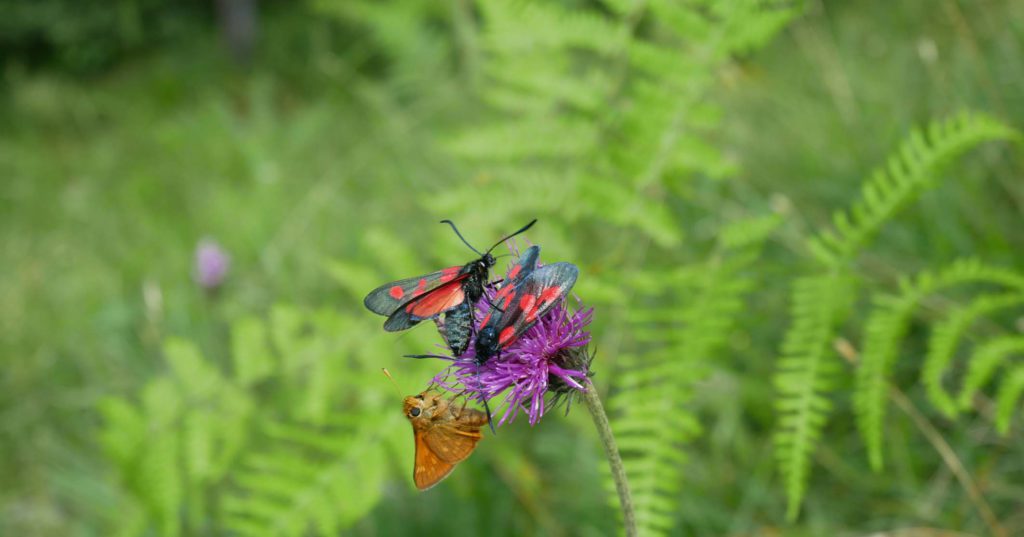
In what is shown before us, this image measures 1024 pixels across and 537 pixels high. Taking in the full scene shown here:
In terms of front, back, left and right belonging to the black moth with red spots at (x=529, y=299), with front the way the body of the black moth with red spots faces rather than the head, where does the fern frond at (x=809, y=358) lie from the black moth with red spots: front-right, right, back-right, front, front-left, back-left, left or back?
back

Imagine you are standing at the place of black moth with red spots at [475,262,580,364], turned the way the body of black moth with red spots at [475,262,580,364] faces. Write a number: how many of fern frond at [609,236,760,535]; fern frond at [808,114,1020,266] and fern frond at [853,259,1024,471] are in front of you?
0

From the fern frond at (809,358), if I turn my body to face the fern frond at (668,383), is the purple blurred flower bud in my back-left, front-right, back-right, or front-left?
front-right

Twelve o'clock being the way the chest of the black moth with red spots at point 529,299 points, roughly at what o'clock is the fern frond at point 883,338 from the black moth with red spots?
The fern frond is roughly at 6 o'clock from the black moth with red spots.

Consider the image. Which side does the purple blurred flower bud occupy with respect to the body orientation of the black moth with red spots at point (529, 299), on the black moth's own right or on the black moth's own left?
on the black moth's own right

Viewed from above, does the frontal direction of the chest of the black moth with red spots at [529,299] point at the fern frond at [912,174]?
no

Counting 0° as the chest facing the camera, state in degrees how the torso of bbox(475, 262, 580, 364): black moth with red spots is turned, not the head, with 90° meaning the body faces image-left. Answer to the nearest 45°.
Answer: approximately 45°

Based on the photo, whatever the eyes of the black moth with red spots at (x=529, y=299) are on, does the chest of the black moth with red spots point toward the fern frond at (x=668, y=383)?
no
